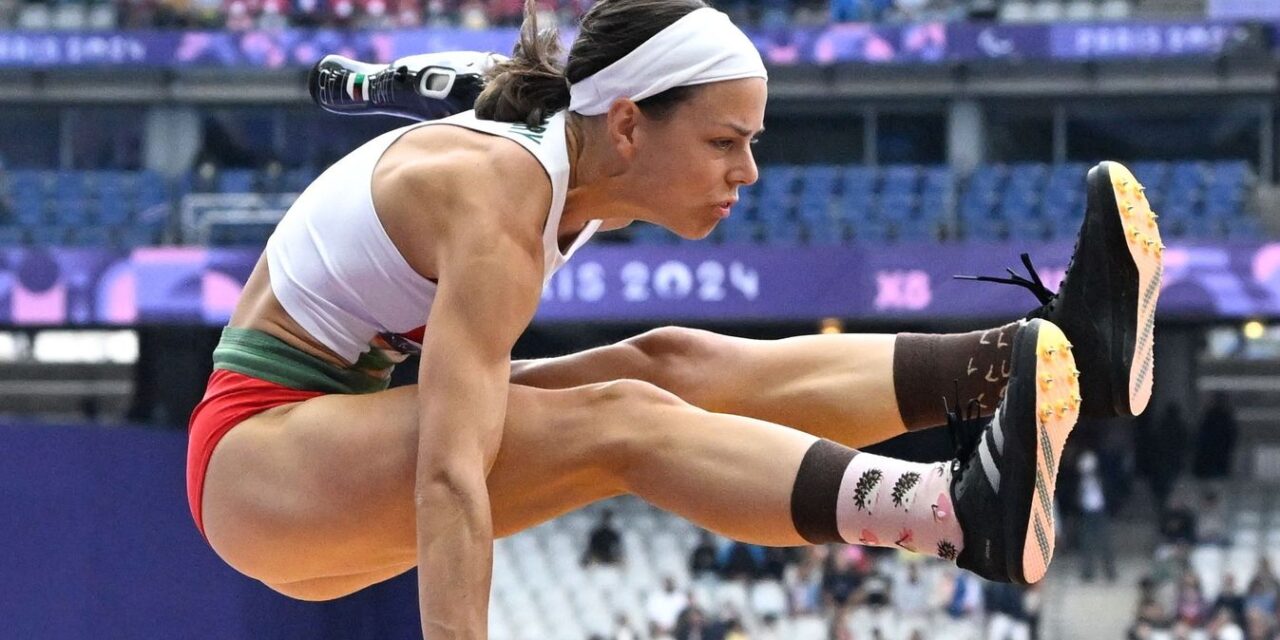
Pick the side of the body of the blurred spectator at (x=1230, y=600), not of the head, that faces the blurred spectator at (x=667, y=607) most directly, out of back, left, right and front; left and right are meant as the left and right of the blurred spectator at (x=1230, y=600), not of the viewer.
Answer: right

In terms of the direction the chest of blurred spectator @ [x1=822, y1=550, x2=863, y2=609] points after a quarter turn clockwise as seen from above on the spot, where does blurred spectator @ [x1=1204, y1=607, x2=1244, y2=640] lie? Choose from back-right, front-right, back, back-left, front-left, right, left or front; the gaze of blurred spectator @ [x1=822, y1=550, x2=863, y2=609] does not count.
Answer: back

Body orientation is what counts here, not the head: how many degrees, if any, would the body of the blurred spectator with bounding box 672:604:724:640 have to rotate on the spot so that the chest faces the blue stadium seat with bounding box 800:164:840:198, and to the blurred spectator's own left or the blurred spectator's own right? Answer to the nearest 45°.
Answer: approximately 180°

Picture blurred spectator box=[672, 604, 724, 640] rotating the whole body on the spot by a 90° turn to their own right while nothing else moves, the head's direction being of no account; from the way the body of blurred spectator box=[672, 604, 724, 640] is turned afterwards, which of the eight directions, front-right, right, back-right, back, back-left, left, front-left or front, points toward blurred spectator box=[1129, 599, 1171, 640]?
back

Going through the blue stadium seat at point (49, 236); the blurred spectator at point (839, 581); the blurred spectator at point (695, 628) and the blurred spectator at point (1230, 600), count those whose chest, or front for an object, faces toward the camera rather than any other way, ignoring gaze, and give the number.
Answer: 4

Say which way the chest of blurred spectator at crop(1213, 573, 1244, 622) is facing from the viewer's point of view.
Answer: toward the camera

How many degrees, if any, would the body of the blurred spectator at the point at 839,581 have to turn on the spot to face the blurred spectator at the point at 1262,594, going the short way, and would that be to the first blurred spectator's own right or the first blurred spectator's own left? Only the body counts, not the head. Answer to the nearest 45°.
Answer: approximately 90° to the first blurred spectator's own left

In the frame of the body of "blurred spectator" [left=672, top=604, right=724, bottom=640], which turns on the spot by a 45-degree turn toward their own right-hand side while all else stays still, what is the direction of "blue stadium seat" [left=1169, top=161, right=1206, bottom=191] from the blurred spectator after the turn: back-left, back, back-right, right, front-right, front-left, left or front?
back

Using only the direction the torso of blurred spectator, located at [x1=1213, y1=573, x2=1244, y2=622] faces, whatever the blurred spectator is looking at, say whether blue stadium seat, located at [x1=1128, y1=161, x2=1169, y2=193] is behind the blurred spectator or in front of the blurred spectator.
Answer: behind
